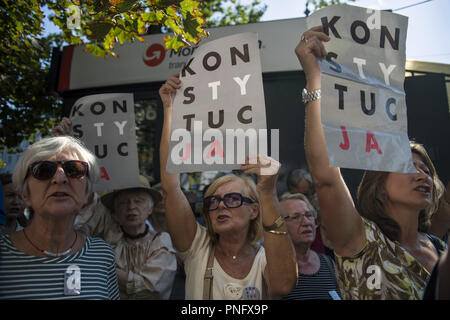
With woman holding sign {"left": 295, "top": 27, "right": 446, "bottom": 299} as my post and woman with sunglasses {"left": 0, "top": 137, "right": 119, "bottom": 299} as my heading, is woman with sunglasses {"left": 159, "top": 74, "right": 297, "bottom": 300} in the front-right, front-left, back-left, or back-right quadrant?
front-right

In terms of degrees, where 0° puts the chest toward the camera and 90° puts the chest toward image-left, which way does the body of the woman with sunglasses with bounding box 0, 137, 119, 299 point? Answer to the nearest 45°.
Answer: approximately 0°

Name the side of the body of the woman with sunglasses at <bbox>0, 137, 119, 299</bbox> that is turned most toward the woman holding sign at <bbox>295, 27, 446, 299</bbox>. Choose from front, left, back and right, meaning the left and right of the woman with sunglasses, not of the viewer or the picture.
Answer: left

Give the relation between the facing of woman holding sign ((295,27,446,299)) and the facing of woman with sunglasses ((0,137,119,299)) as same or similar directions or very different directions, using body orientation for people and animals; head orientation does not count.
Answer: same or similar directions

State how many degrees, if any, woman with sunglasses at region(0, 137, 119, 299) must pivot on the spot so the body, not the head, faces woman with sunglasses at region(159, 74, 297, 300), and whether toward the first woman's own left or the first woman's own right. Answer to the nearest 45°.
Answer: approximately 90° to the first woman's own left

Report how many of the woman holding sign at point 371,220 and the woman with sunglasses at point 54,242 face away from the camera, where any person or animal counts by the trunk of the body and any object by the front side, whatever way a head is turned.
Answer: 0

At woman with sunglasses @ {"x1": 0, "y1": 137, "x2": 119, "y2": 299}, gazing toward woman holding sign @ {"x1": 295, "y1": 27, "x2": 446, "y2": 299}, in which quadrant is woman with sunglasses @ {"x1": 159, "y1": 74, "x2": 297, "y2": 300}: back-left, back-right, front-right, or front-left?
front-left

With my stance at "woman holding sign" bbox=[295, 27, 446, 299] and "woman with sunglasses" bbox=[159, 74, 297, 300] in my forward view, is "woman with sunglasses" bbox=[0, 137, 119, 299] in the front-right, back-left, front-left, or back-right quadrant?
front-left
